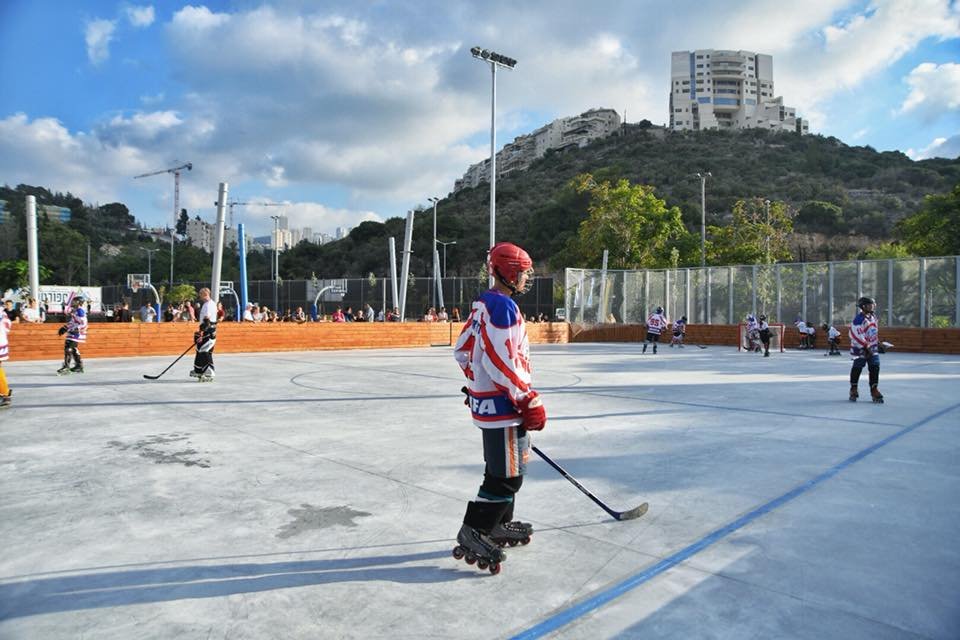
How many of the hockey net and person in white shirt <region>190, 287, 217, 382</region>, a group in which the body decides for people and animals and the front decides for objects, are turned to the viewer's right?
0

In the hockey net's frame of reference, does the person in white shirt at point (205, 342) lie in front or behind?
in front

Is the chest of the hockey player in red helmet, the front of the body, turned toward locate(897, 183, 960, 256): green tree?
no

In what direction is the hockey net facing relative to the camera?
toward the camera

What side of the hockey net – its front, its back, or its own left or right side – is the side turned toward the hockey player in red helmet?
front

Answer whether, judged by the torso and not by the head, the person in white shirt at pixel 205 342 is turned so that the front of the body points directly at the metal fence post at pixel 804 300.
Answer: no

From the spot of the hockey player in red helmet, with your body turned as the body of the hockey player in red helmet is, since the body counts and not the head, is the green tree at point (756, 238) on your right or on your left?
on your left

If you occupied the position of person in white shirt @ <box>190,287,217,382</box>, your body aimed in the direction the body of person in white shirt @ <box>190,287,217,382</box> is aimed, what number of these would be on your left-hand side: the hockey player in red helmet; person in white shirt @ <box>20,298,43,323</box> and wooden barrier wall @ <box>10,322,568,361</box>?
1

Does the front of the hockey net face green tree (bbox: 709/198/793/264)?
no

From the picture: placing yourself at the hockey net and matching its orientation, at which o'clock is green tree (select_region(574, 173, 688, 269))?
The green tree is roughly at 5 o'clock from the hockey net.

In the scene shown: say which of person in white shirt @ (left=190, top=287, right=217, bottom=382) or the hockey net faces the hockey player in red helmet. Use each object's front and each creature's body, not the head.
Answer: the hockey net
